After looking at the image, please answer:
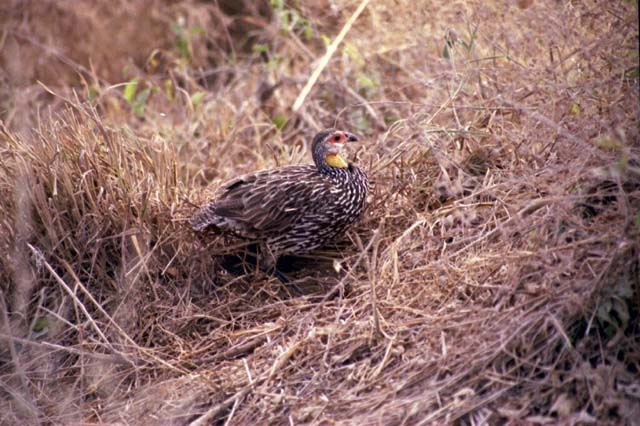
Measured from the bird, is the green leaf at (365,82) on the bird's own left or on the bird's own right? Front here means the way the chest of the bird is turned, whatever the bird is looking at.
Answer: on the bird's own left

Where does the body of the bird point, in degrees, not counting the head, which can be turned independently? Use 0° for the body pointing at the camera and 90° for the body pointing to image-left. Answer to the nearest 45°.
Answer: approximately 270°
